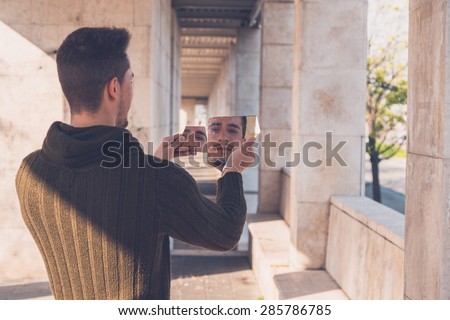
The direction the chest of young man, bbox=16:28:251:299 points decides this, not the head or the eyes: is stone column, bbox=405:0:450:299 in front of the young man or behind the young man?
in front

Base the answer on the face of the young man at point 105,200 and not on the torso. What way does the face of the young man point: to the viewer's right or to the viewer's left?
to the viewer's right

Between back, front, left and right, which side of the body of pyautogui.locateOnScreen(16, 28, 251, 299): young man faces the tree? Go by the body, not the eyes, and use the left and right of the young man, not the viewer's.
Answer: front

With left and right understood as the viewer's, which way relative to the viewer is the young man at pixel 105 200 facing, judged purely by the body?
facing away from the viewer and to the right of the viewer

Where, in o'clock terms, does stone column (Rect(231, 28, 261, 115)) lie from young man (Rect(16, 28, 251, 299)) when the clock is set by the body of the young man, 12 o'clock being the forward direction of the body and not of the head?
The stone column is roughly at 11 o'clock from the young man.

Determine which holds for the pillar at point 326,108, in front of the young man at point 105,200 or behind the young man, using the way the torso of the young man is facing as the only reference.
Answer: in front
